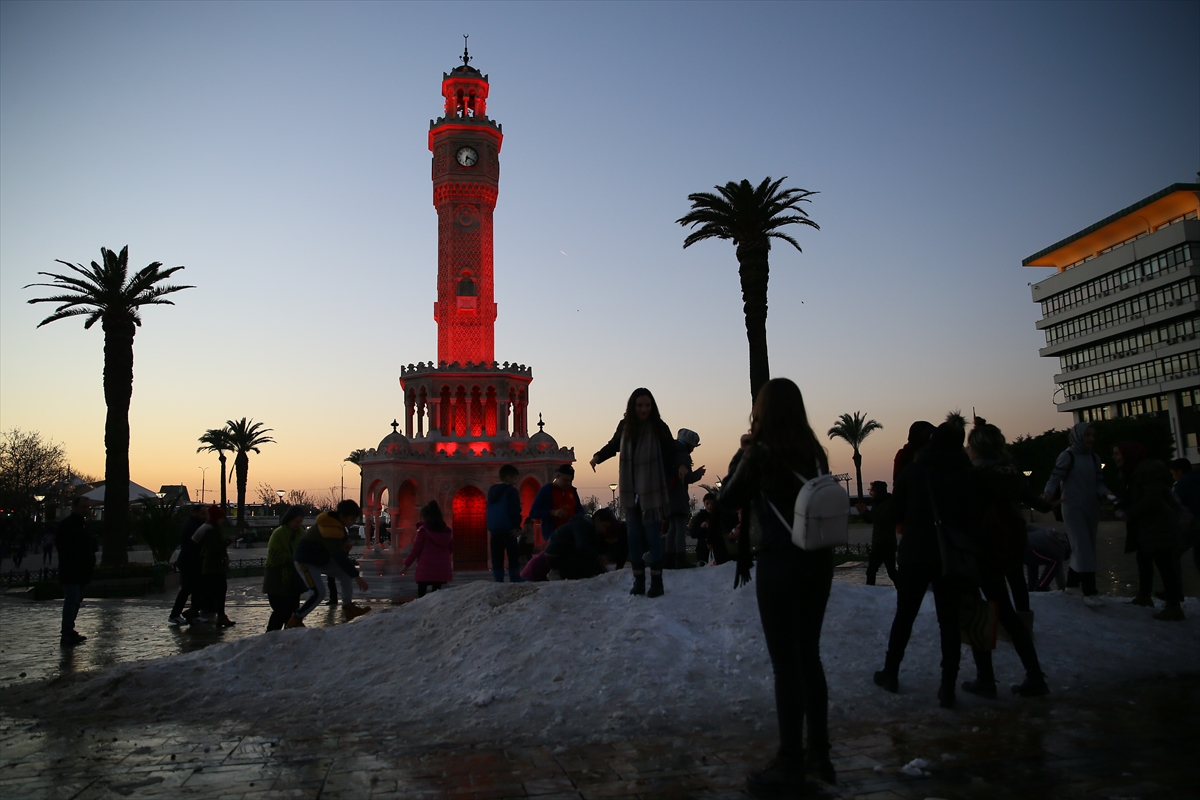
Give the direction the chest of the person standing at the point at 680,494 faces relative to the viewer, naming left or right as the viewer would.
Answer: facing to the right of the viewer

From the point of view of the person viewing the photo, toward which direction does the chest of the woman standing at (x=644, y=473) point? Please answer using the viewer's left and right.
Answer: facing the viewer

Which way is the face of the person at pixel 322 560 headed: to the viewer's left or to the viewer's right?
to the viewer's right

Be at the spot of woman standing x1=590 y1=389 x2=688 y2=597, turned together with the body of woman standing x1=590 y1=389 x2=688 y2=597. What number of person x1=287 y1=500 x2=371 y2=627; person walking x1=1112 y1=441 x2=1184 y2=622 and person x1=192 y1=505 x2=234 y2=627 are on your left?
1

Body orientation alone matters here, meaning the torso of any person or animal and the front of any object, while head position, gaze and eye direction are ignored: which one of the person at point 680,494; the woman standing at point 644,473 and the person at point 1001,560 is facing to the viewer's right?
the person at point 680,494

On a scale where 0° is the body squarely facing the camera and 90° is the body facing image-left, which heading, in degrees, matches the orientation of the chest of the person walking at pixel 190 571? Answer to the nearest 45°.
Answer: approximately 270°

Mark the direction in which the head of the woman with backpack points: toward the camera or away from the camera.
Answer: away from the camera

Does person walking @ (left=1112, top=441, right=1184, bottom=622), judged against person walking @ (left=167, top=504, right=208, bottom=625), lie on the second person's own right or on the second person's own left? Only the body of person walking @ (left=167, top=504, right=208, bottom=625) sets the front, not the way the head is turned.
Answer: on the second person's own right

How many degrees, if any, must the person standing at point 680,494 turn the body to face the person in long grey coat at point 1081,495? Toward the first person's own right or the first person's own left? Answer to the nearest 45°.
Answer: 0° — they already face them
